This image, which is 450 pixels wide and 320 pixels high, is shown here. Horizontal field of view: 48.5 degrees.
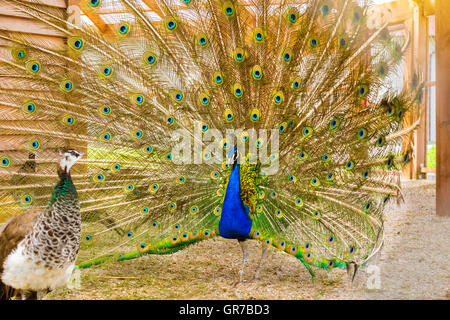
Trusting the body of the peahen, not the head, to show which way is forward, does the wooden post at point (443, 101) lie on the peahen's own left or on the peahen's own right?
on the peahen's own left

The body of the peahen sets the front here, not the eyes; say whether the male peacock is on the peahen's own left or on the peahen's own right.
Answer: on the peahen's own left
